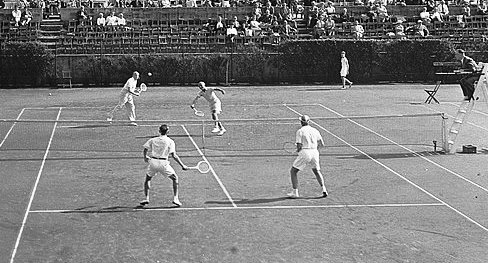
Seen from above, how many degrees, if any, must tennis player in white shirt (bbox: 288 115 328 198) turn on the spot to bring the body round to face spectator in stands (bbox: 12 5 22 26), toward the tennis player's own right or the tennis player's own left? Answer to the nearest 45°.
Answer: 0° — they already face them

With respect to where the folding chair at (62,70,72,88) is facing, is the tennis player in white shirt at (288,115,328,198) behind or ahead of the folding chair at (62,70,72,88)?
ahead

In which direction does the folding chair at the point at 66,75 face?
toward the camera

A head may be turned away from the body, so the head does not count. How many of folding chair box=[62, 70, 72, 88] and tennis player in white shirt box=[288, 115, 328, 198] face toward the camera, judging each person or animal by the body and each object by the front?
1

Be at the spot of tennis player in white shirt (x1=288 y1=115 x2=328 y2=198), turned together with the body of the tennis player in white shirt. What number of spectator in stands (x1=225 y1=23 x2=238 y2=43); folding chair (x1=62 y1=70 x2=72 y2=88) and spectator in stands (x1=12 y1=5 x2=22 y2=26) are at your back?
0

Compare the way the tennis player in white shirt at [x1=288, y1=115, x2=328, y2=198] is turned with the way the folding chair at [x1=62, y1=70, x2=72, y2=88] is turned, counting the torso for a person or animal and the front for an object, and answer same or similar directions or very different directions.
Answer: very different directions

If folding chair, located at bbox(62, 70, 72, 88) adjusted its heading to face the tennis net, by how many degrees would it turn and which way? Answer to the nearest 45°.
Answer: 0° — it already faces it

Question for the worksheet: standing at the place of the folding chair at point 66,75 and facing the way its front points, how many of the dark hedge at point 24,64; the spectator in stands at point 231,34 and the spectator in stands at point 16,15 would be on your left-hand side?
1

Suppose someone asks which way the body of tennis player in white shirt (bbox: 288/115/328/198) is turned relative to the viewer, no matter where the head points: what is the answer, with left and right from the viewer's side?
facing away from the viewer and to the left of the viewer

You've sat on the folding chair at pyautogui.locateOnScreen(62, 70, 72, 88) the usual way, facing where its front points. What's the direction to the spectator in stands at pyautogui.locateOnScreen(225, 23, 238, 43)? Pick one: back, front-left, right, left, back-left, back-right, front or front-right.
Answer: left
